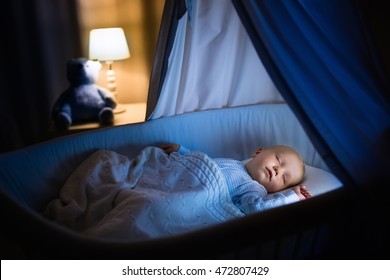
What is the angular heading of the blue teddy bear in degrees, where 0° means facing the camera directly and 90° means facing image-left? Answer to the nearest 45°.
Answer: approximately 0°

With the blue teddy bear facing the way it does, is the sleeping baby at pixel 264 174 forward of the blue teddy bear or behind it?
forward

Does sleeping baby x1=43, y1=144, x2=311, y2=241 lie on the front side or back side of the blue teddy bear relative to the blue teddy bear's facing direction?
on the front side
